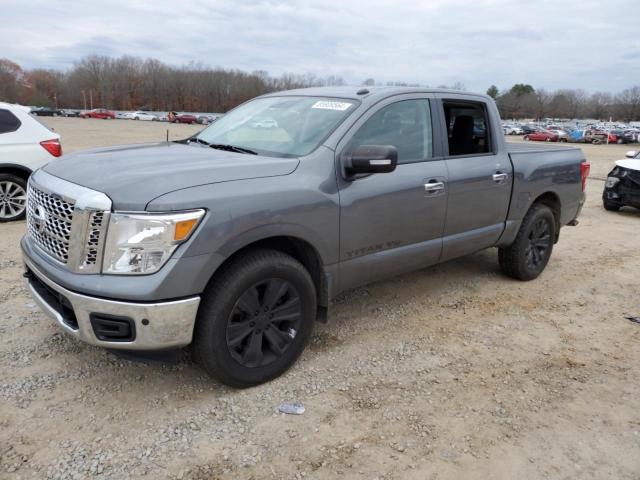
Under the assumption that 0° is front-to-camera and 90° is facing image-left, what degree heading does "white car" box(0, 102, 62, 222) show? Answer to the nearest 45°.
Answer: approximately 90°

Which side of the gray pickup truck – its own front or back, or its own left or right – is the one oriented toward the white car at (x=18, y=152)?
right

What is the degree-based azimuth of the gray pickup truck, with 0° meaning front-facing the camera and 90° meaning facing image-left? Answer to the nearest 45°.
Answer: approximately 45°
